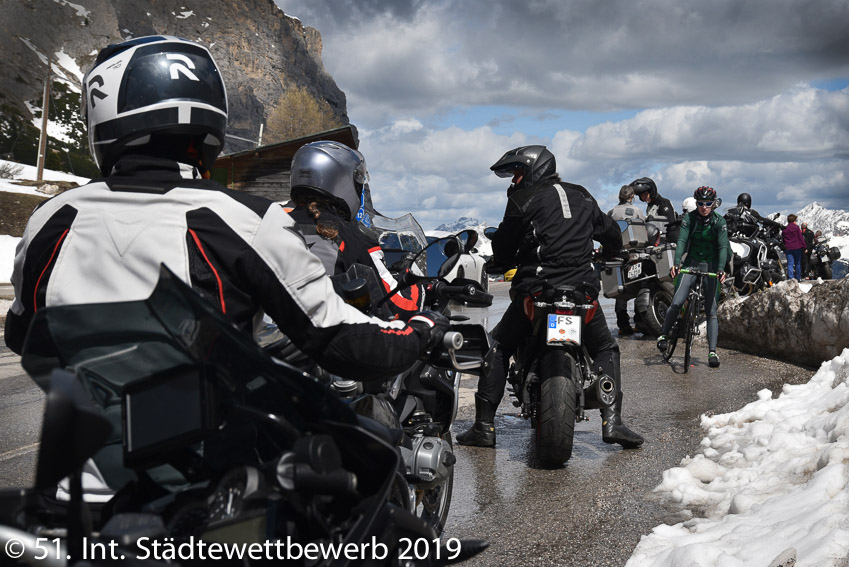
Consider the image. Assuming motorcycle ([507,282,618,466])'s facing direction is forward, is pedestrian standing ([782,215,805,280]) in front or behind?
in front

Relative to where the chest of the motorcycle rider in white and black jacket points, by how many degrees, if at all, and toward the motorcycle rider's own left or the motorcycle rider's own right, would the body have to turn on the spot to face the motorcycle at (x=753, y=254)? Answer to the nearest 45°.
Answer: approximately 45° to the motorcycle rider's own right

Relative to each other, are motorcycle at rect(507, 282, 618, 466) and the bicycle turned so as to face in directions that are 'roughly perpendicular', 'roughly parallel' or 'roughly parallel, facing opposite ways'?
roughly parallel, facing opposite ways

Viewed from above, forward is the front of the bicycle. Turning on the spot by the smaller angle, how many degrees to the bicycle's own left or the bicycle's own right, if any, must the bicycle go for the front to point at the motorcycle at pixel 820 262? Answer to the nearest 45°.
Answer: approximately 180°

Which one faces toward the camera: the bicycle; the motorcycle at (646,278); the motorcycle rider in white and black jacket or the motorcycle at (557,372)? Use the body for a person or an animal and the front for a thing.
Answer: the bicycle

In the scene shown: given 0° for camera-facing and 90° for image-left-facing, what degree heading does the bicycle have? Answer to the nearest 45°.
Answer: approximately 0°

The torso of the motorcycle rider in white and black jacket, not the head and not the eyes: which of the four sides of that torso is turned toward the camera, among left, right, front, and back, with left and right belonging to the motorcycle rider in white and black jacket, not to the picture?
back

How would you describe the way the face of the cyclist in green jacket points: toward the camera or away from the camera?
toward the camera

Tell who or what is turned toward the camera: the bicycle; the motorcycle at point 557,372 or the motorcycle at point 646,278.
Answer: the bicycle

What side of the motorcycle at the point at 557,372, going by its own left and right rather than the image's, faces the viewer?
back

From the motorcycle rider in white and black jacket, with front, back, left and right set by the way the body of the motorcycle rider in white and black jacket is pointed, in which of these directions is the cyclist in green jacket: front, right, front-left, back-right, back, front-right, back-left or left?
front-right

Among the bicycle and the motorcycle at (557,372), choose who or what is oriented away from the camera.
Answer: the motorcycle

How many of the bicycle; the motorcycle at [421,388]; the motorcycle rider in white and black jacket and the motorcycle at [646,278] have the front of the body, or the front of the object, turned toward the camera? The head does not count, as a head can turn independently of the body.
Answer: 1
